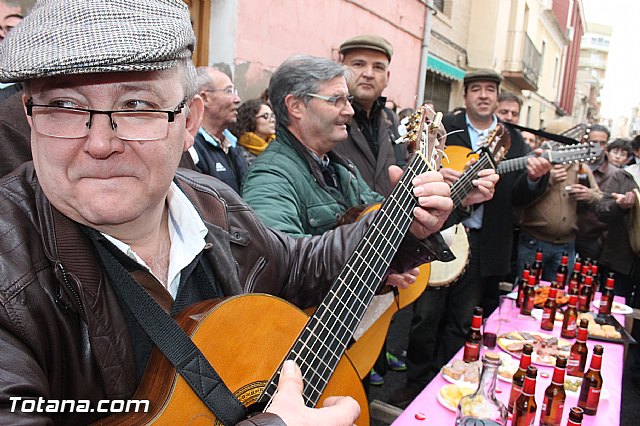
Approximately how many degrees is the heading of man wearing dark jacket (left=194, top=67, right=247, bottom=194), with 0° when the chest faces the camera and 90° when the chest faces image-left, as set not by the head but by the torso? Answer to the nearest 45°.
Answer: approximately 315°

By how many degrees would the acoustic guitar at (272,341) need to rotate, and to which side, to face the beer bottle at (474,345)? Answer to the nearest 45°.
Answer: approximately 90° to its left

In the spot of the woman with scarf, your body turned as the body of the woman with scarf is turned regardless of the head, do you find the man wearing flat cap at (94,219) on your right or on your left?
on your right

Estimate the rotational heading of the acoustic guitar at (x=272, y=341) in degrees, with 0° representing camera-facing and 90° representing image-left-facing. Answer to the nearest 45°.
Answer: approximately 315°

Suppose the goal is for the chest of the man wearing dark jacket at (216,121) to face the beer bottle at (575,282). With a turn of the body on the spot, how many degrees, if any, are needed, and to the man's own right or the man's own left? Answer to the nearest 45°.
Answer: approximately 45° to the man's own left

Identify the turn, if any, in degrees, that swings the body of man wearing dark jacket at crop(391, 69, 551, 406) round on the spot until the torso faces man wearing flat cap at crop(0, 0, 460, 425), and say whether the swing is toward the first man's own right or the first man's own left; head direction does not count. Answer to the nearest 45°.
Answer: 0° — they already face them
